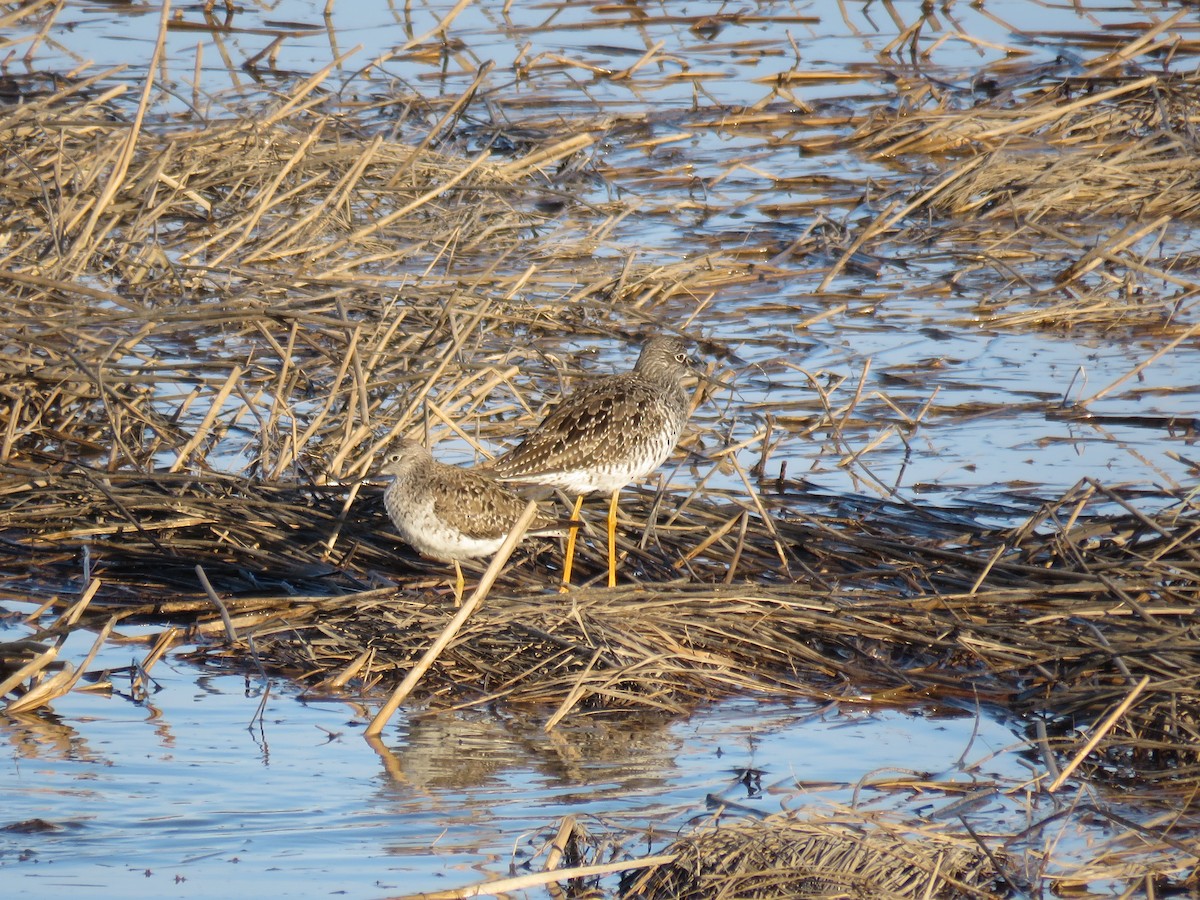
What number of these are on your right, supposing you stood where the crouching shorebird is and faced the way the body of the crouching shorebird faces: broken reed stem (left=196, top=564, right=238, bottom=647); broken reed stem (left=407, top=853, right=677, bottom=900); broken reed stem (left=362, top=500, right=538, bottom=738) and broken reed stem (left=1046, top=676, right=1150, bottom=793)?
0

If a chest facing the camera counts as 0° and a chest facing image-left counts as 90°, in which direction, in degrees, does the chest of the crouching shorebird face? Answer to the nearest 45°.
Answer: approximately 90°

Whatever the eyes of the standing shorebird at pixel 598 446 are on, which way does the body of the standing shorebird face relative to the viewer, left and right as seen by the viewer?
facing to the right of the viewer

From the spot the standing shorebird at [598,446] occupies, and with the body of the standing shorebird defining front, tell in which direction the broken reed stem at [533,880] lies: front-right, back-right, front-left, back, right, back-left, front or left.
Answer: right

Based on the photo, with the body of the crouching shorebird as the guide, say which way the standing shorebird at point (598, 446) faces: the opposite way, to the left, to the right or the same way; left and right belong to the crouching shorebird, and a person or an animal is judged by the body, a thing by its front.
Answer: the opposite way

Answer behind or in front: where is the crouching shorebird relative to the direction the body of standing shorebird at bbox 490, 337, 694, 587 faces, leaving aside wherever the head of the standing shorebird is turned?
behind

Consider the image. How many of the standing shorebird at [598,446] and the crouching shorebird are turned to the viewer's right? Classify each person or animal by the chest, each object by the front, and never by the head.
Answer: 1

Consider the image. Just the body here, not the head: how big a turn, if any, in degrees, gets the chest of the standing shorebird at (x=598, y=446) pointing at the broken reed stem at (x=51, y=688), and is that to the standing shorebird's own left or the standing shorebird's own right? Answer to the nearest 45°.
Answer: approximately 135° to the standing shorebird's own right

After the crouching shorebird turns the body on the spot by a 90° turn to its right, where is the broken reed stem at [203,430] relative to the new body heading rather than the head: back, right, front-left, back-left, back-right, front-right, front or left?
front-left

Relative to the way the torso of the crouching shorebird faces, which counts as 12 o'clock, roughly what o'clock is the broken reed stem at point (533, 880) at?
The broken reed stem is roughly at 9 o'clock from the crouching shorebird.

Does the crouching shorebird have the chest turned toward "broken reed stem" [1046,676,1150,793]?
no

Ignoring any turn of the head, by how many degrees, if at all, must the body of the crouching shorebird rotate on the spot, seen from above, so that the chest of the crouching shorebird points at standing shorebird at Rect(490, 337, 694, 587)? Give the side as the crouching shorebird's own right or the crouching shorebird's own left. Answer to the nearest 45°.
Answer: approximately 135° to the crouching shorebird's own right

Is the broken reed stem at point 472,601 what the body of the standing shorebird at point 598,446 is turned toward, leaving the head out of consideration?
no

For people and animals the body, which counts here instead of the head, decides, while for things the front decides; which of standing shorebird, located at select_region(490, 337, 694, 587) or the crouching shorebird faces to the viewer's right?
the standing shorebird

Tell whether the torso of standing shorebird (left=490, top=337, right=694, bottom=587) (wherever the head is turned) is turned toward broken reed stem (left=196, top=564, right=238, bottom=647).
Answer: no
